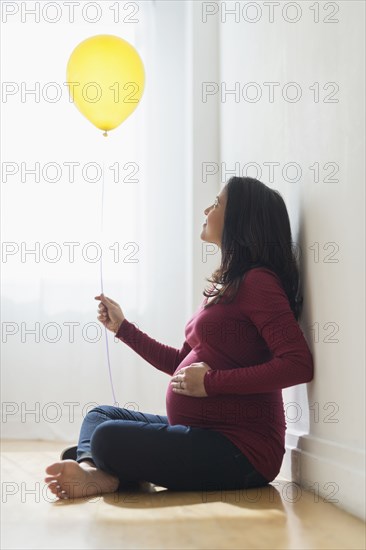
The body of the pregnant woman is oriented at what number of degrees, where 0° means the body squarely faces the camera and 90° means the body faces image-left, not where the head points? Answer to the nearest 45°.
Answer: approximately 90°

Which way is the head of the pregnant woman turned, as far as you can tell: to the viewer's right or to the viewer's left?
to the viewer's left
